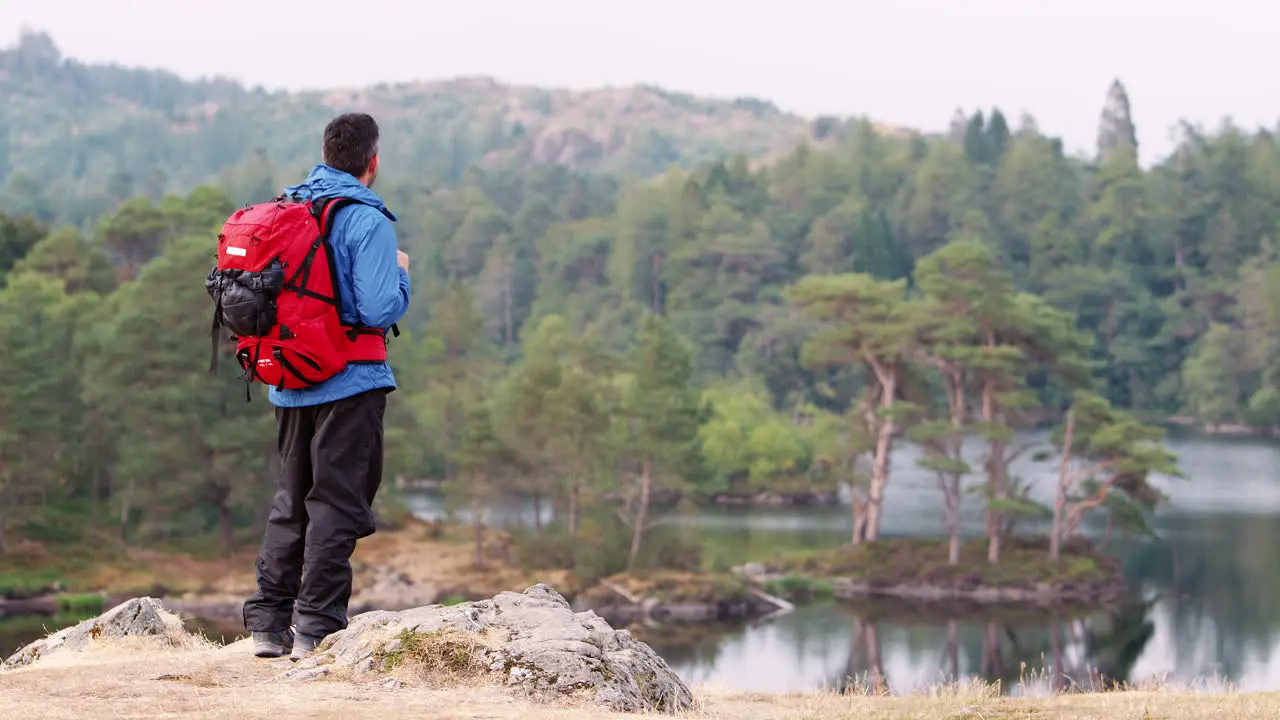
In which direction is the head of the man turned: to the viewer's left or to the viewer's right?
to the viewer's right

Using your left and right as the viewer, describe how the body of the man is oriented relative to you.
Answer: facing away from the viewer and to the right of the viewer

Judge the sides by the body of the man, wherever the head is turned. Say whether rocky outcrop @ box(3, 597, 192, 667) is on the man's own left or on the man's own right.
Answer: on the man's own left
